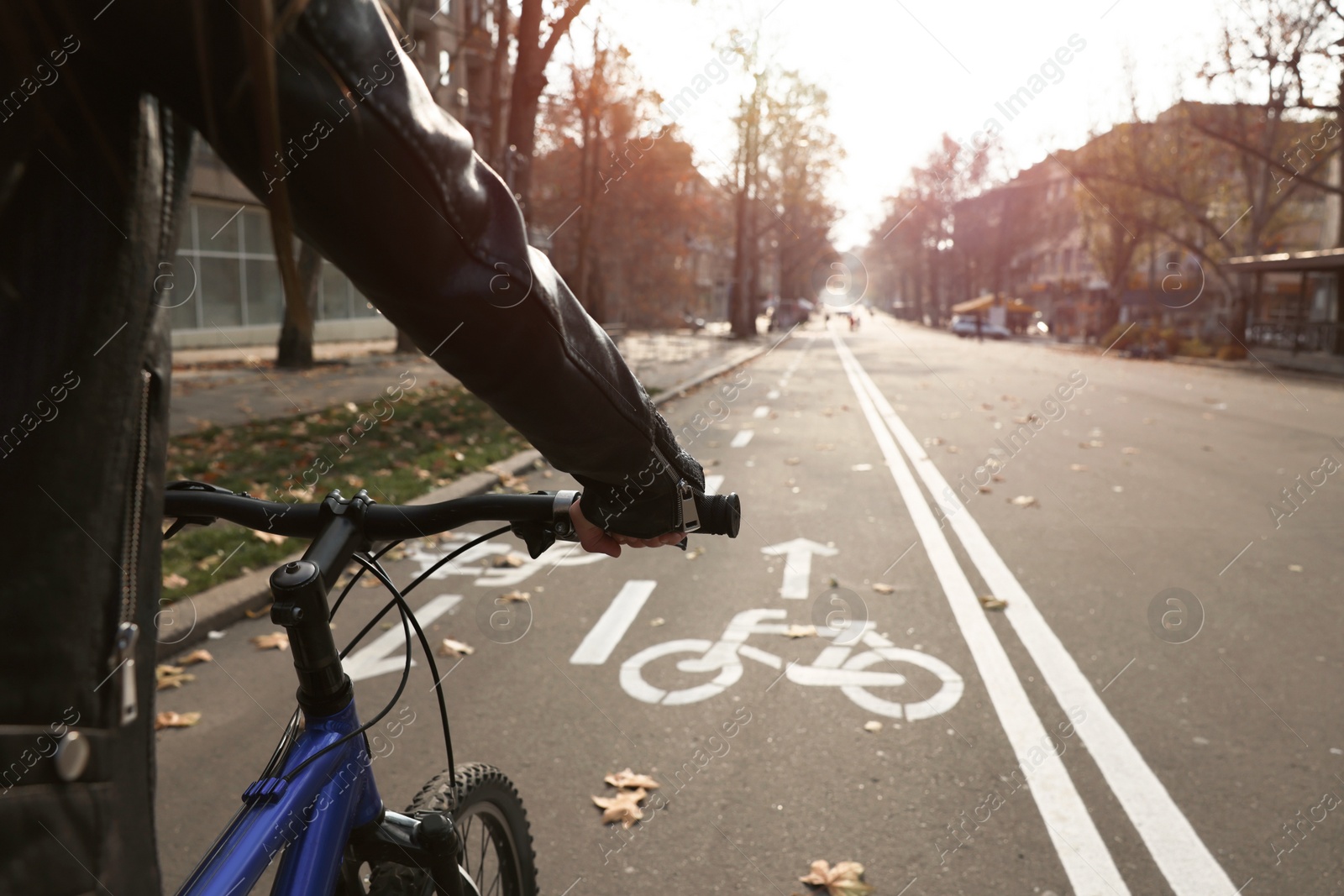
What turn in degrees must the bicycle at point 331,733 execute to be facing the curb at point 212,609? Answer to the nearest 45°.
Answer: approximately 45° to its left

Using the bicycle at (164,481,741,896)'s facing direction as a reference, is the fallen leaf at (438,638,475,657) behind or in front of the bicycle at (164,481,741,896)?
in front

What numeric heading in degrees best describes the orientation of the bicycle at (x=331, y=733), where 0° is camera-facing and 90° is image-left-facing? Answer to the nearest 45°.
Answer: approximately 225°

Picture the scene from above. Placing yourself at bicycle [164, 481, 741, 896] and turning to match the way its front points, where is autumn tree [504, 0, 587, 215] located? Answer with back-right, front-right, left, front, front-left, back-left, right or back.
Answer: front-left

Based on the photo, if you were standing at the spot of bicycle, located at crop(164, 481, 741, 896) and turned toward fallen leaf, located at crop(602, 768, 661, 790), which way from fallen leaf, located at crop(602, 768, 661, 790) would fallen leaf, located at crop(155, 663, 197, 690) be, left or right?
left

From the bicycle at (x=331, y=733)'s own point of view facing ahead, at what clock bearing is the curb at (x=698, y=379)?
The curb is roughly at 11 o'clock from the bicycle.

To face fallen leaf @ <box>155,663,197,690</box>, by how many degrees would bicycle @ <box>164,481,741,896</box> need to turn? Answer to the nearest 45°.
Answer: approximately 45° to its left
